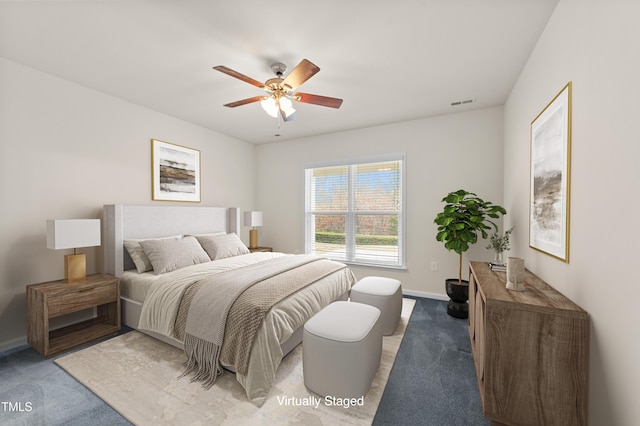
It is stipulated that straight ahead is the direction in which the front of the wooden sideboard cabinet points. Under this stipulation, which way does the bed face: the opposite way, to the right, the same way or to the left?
the opposite way

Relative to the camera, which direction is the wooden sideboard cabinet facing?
to the viewer's left

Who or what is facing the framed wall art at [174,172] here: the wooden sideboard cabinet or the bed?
the wooden sideboard cabinet

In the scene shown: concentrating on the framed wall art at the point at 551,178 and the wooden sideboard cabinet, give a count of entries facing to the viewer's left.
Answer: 2

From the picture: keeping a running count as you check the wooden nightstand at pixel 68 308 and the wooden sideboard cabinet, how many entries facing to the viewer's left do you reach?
1

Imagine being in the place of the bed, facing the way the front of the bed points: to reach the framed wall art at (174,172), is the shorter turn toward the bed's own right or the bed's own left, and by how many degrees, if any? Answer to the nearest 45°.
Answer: approximately 135° to the bed's own left

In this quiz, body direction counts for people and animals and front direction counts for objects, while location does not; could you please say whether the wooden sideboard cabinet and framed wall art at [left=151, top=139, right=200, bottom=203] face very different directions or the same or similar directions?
very different directions

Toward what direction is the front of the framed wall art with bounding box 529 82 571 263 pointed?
to the viewer's left

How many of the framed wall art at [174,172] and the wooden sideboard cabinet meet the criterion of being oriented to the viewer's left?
1
